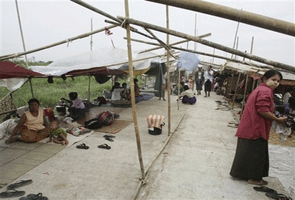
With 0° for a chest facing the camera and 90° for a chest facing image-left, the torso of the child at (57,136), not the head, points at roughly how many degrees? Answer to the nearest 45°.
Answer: approximately 315°

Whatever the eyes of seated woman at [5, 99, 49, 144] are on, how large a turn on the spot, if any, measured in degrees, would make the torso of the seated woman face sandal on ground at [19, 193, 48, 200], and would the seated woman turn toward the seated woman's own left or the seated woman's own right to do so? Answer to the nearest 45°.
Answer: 0° — they already face it
